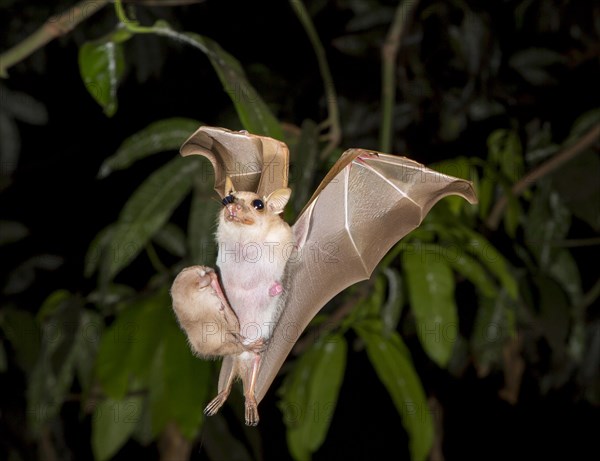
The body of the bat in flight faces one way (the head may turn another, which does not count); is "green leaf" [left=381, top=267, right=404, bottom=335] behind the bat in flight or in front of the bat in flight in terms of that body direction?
behind

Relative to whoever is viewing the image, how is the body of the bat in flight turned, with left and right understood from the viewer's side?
facing the viewer and to the left of the viewer

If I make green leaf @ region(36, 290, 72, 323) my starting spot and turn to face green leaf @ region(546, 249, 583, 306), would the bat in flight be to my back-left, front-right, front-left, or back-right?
front-right

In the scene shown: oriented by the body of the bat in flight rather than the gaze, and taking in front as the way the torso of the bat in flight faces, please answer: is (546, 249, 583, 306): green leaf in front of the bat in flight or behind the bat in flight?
behind

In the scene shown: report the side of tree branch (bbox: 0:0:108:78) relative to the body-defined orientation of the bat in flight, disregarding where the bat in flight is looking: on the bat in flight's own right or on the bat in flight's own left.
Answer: on the bat in flight's own right

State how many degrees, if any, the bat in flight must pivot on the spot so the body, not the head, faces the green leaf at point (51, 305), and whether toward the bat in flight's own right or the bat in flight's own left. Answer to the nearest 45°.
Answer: approximately 90° to the bat in flight's own right

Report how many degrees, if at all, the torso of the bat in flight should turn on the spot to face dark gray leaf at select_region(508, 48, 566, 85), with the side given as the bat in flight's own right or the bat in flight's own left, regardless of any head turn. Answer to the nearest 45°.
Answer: approximately 180°
